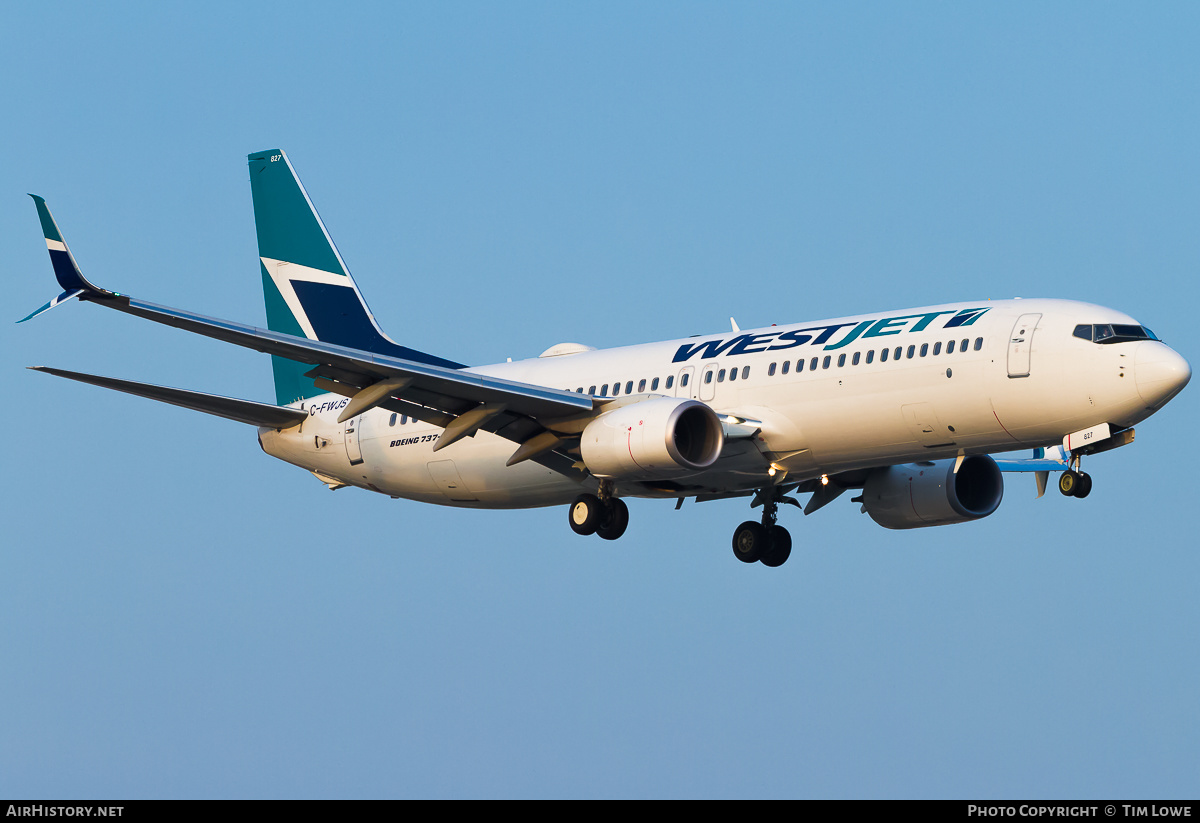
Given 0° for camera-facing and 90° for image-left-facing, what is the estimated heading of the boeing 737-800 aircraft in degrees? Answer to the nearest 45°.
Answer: approximately 315°
